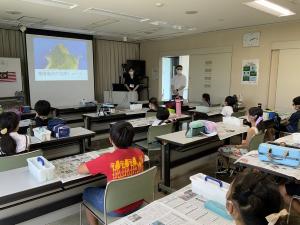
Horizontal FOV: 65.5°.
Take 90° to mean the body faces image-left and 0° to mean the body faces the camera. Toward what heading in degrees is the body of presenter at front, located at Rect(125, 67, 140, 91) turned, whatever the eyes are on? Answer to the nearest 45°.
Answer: approximately 0°

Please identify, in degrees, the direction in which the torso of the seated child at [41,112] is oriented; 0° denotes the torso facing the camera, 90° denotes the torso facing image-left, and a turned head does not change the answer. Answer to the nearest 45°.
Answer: approximately 180°

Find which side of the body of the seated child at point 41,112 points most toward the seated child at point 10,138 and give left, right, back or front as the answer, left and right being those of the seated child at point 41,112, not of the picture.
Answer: back

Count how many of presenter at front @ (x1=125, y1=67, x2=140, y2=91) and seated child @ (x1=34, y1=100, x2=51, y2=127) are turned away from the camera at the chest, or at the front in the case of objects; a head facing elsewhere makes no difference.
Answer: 1

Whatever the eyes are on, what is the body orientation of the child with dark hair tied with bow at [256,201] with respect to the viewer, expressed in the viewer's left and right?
facing away from the viewer and to the left of the viewer

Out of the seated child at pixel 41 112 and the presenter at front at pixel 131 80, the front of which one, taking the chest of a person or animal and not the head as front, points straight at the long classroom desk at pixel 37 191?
the presenter at front

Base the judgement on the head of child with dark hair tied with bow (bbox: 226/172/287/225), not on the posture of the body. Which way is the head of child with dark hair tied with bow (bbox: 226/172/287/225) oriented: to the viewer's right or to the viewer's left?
to the viewer's left

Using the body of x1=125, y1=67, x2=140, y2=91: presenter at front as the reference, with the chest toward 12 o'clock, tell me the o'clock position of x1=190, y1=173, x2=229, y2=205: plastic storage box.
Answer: The plastic storage box is roughly at 12 o'clock from the presenter at front.

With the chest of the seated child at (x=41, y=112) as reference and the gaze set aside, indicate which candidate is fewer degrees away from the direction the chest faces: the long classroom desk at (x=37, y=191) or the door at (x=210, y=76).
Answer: the door

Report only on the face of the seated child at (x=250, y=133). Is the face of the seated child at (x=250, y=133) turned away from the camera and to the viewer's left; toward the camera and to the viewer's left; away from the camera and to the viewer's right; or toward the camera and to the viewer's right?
away from the camera and to the viewer's left
